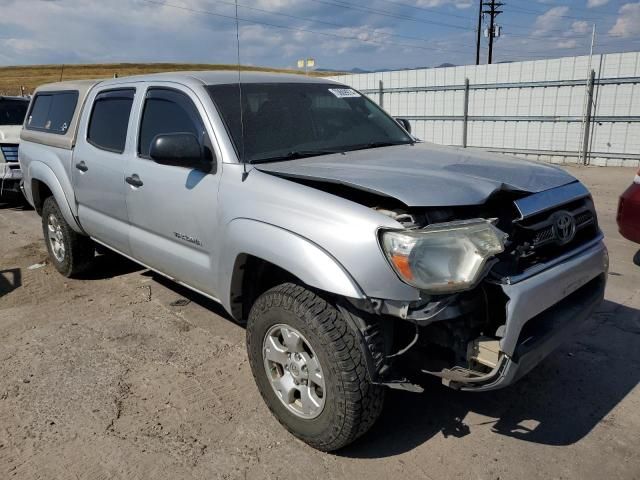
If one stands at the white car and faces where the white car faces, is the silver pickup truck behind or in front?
in front

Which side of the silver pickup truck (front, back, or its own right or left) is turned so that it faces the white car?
back

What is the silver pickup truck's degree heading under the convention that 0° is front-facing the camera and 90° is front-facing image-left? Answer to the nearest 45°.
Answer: approximately 315°

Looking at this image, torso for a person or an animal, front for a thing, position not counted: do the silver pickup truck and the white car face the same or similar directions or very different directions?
same or similar directions

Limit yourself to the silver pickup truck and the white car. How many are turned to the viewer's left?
0

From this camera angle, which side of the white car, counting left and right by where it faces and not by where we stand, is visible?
front
